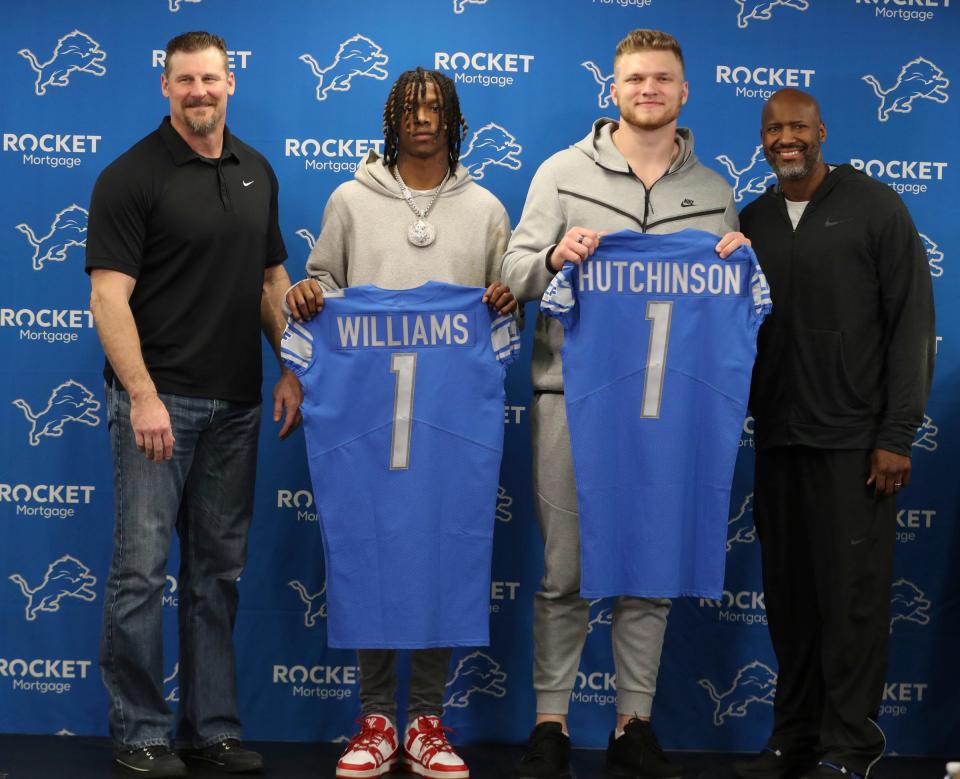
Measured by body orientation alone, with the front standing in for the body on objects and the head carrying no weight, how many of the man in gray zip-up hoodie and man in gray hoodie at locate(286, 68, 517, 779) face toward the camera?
2

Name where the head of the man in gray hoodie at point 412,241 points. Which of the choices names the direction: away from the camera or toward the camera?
toward the camera

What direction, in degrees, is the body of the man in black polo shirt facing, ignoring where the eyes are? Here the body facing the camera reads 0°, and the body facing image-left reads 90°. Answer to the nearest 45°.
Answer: approximately 315°

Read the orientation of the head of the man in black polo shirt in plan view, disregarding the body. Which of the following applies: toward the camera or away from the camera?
toward the camera

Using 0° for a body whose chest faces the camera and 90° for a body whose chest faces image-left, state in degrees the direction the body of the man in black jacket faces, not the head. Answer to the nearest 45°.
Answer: approximately 45°

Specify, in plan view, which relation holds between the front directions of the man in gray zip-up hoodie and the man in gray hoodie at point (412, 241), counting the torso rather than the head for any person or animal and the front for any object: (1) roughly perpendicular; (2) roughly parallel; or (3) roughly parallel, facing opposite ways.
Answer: roughly parallel

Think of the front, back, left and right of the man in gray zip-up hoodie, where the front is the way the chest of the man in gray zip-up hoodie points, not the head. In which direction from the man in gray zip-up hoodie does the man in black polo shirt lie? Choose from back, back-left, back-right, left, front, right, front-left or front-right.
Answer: right

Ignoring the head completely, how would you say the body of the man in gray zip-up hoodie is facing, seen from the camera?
toward the camera

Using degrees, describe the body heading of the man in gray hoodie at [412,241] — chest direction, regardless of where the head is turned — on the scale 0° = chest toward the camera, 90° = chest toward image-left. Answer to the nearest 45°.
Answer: approximately 0°

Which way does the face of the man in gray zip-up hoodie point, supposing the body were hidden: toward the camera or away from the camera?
toward the camera
